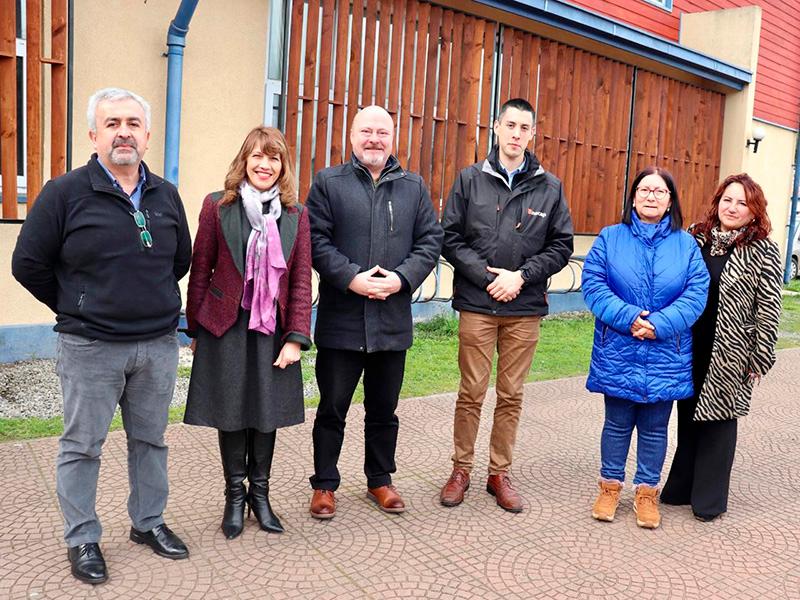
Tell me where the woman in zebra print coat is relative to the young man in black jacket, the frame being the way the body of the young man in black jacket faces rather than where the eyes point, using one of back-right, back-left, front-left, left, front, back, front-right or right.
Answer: left

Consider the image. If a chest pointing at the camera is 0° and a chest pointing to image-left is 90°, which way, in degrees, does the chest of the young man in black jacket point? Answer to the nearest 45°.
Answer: approximately 0°

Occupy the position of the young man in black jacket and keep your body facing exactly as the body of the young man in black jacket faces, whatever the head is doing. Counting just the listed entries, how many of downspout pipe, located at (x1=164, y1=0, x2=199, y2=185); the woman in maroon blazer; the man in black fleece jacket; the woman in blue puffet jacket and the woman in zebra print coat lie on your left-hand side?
2

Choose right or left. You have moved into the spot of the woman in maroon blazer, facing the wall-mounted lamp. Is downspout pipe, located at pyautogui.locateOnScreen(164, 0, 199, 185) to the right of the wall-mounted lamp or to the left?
left

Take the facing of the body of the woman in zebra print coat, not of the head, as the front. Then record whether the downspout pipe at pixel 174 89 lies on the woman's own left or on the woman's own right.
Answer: on the woman's own right

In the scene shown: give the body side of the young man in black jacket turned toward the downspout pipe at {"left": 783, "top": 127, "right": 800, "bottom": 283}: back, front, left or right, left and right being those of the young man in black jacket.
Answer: back

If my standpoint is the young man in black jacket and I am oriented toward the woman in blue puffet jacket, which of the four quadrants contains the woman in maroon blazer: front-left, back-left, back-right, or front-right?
back-right

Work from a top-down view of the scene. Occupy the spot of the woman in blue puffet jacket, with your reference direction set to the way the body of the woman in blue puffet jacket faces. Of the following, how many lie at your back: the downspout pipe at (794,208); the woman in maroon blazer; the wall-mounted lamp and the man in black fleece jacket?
2
